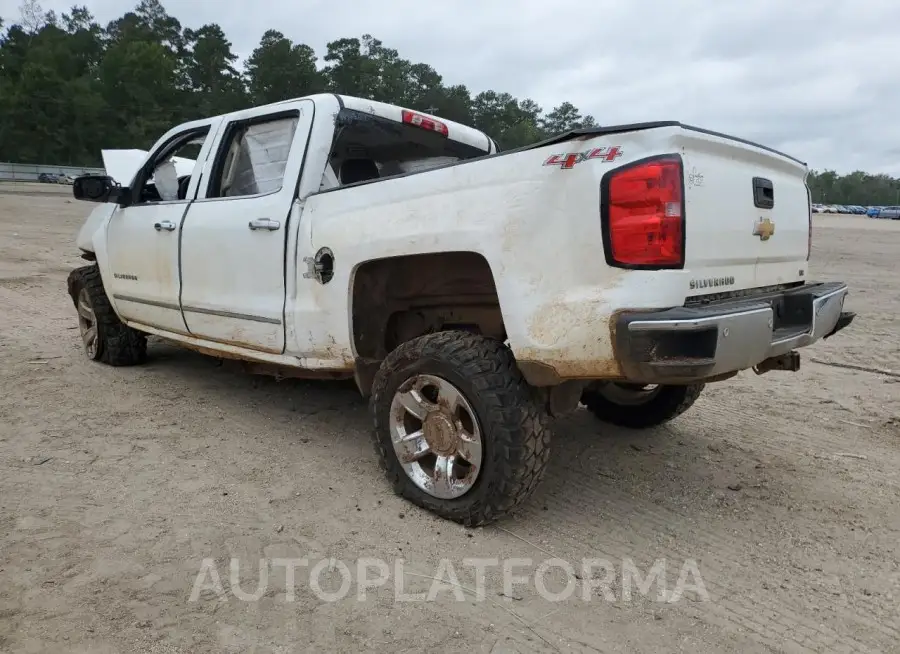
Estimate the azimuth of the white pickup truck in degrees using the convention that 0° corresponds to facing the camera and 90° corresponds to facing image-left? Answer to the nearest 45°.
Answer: approximately 135°
